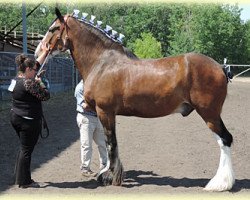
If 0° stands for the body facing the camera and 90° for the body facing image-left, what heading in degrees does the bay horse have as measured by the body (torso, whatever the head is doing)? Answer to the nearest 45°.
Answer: approximately 90°
